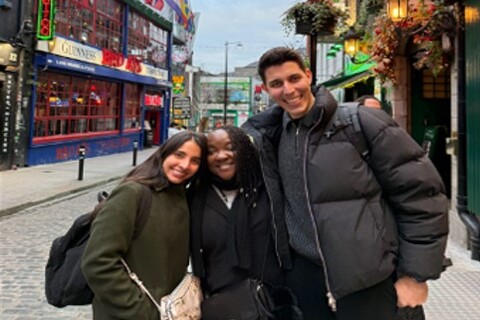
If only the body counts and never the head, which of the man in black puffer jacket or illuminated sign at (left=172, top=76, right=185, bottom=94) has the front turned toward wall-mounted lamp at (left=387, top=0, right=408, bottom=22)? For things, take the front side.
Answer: the illuminated sign

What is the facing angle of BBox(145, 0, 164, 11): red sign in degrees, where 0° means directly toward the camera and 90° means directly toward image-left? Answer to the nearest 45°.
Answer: approximately 315°

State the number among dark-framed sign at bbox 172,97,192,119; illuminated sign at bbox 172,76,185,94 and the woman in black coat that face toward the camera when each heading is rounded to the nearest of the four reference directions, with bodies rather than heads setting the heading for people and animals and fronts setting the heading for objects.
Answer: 3

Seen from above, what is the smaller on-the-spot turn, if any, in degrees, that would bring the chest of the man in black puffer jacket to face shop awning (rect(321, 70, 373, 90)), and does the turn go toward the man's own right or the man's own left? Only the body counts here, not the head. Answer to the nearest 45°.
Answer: approximately 135° to the man's own right

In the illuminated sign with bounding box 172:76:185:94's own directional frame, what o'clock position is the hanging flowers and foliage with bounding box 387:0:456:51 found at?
The hanging flowers and foliage is roughly at 12 o'clock from the illuminated sign.

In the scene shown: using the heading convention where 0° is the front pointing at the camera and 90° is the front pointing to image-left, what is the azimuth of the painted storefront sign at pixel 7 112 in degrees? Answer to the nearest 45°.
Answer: approximately 315°

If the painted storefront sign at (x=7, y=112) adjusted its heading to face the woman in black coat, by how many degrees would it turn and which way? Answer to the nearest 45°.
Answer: approximately 45° to its right

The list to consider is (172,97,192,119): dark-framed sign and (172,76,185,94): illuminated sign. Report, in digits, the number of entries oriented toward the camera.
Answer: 2

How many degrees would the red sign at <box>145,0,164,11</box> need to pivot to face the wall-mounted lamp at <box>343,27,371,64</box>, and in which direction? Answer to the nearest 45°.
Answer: approximately 45° to its right

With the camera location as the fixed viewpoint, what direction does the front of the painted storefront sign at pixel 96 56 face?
facing the viewer and to the right of the viewer
